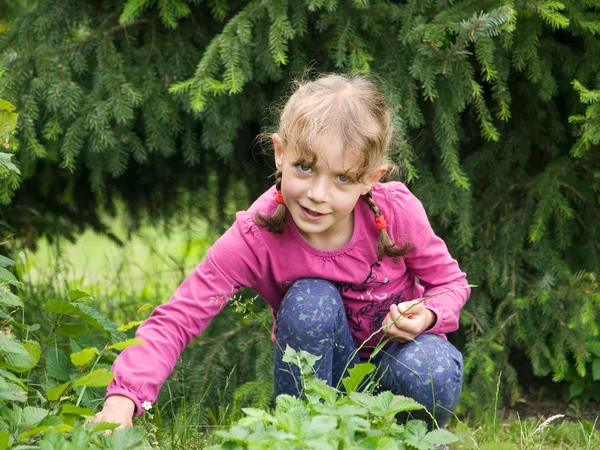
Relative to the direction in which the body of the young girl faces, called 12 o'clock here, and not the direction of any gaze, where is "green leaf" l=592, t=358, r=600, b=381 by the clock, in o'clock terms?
The green leaf is roughly at 8 o'clock from the young girl.

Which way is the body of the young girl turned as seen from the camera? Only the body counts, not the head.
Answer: toward the camera

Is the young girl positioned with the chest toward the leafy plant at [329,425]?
yes

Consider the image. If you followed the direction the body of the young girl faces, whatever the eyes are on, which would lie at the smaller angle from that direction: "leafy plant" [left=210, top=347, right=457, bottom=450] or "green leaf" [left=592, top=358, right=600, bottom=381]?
the leafy plant
